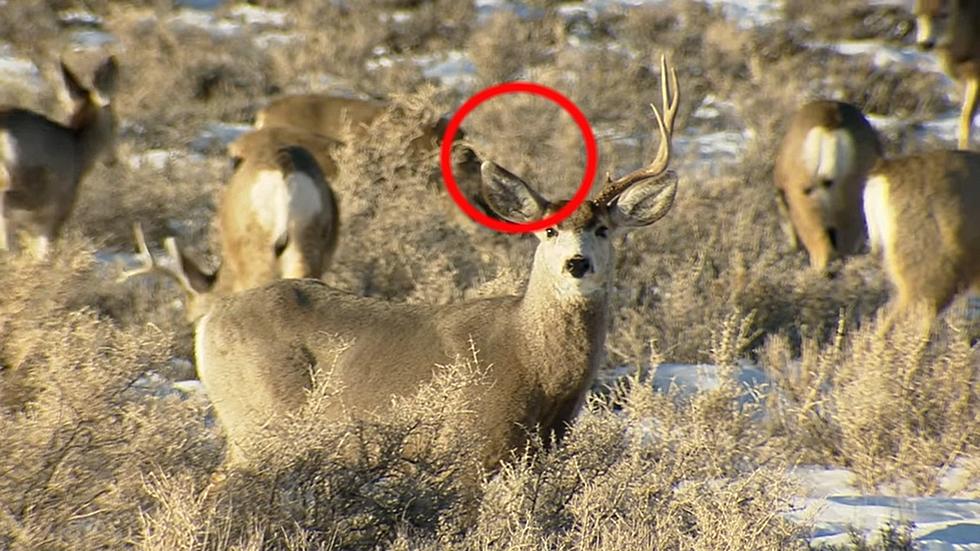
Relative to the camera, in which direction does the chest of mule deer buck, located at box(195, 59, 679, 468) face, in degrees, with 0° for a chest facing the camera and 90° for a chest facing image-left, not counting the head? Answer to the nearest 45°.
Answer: approximately 270°

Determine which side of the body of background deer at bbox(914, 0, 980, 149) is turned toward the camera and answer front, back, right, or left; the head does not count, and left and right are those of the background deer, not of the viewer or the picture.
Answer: left

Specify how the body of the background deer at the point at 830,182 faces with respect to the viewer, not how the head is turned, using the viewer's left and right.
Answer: facing away from the viewer

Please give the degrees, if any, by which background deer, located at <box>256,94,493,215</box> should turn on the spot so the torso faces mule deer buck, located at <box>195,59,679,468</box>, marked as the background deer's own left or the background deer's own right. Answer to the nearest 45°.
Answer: approximately 90° to the background deer's own right

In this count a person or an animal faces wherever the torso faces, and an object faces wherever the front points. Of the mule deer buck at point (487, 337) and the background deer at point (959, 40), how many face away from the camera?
0

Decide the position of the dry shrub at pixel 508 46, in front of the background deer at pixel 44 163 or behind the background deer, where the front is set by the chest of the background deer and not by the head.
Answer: in front

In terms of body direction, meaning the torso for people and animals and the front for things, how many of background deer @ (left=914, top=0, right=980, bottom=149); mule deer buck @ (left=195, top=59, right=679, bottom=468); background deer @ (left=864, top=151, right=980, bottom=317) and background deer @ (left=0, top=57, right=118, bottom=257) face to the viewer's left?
1

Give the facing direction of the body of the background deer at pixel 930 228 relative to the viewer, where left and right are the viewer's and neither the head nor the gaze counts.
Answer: facing to the right of the viewer

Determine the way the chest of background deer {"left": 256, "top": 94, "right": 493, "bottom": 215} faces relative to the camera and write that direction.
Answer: to the viewer's right

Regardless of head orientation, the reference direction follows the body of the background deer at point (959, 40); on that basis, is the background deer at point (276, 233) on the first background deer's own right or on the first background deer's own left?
on the first background deer's own left
